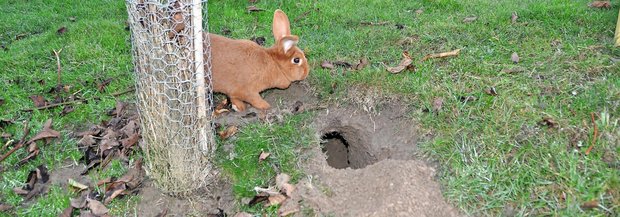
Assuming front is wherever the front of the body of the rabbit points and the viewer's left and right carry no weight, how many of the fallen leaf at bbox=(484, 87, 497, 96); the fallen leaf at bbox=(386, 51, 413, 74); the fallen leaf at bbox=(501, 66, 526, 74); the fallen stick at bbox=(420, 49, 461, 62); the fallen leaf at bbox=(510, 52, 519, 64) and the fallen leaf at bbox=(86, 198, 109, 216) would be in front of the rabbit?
5

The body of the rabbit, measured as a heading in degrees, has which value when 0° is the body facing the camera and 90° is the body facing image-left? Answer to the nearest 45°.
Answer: approximately 270°

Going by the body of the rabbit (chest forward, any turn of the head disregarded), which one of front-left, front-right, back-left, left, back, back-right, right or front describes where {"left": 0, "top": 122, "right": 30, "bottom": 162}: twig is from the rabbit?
back

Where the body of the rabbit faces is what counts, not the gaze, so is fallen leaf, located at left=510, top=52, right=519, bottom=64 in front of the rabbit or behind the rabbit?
in front

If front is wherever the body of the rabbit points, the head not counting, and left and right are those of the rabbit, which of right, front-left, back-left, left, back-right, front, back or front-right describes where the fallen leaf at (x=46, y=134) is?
back

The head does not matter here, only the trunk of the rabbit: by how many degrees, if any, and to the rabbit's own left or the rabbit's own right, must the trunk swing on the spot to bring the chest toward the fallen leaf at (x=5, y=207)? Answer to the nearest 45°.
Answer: approximately 135° to the rabbit's own right

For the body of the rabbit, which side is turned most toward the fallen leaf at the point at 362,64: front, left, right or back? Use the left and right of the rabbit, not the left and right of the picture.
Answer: front

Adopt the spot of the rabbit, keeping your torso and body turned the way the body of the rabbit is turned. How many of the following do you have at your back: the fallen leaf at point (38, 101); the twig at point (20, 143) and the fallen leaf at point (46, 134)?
3

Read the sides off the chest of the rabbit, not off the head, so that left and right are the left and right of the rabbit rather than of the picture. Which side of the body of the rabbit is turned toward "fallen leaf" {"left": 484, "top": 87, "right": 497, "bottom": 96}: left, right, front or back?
front

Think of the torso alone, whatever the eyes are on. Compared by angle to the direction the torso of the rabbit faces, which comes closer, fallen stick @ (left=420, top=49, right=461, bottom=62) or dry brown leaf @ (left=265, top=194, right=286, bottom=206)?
the fallen stick
